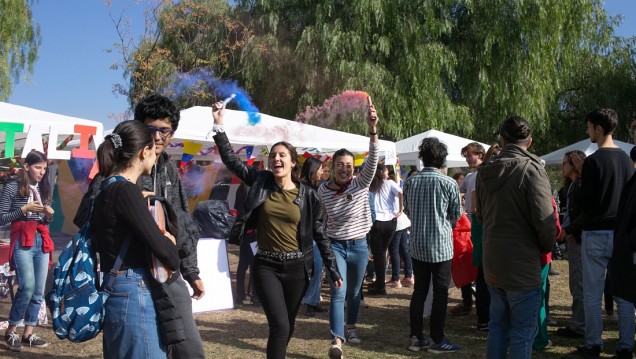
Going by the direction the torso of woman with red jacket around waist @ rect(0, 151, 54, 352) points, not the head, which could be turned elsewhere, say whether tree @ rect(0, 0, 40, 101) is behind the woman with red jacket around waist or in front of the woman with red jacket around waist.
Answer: behind

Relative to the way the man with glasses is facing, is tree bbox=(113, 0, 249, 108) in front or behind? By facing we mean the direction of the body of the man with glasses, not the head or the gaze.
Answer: behind

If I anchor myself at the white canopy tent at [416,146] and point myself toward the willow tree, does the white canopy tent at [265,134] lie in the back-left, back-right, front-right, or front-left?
back-left

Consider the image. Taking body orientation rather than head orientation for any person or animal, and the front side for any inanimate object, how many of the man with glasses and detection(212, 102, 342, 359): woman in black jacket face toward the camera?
2

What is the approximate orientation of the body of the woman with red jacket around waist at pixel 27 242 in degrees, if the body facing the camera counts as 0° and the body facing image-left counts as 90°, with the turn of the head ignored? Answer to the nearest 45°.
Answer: approximately 315°

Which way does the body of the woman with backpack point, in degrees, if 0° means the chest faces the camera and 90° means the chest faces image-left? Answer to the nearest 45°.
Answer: approximately 225°

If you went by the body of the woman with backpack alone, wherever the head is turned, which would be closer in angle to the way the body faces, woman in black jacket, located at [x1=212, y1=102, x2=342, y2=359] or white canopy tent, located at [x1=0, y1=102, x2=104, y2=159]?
the woman in black jacket

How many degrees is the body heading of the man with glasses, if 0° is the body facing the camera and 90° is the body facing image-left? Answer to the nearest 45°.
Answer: approximately 0°

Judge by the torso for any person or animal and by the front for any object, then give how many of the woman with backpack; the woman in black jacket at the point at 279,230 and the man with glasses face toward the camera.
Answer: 2
